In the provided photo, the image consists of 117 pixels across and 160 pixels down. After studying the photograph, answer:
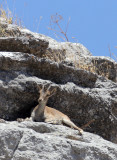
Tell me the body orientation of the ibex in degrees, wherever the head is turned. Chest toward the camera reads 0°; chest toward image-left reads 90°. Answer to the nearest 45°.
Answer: approximately 45°
